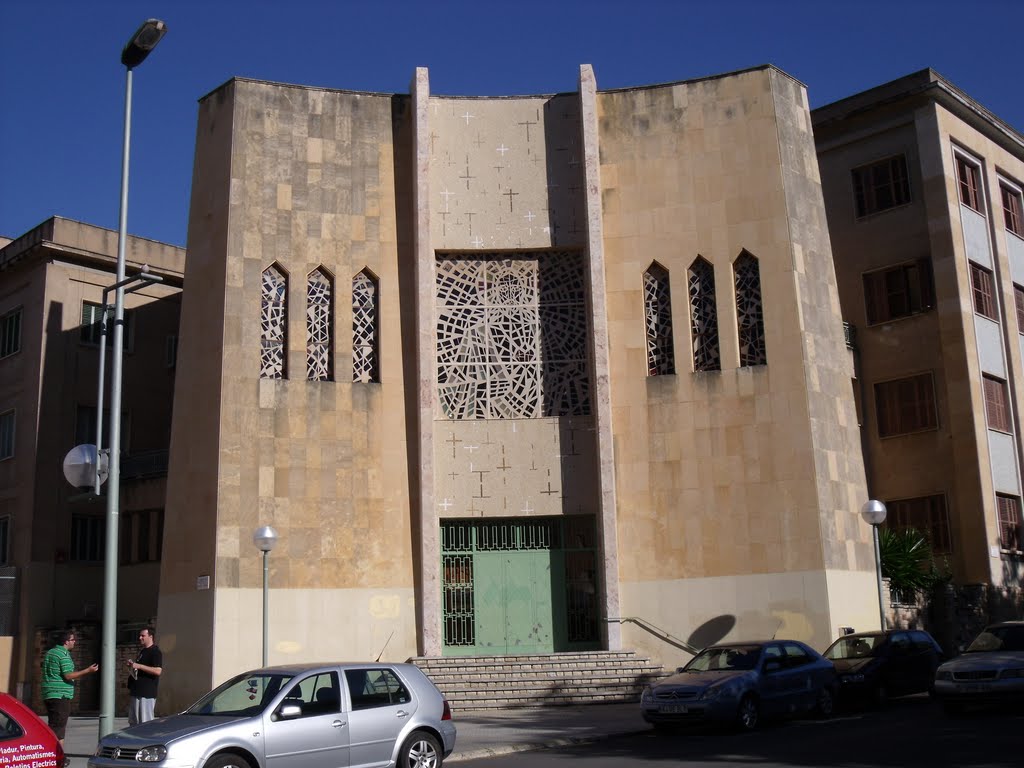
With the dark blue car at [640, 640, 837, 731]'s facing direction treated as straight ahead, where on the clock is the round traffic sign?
The round traffic sign is roughly at 1 o'clock from the dark blue car.

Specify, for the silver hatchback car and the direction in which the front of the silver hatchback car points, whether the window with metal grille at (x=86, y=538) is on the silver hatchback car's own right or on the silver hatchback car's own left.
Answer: on the silver hatchback car's own right

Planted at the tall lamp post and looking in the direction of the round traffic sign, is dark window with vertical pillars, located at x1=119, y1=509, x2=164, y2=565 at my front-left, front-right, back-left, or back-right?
front-right

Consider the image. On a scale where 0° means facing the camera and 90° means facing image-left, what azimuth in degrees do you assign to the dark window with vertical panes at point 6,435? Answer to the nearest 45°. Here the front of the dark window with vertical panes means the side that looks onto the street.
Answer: approximately 45°

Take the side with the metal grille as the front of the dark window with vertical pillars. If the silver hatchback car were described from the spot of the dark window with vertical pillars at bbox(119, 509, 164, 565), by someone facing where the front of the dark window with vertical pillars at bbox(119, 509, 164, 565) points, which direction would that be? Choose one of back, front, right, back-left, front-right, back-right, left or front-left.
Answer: front

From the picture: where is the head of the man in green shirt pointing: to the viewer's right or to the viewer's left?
to the viewer's right

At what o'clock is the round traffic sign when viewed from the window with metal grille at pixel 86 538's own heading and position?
The round traffic sign is roughly at 12 o'clock from the window with metal grille.

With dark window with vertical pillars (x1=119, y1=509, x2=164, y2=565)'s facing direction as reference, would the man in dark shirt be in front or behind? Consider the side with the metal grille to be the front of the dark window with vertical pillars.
in front

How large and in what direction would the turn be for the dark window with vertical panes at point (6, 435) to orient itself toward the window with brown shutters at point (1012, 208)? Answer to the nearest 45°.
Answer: approximately 90° to its left

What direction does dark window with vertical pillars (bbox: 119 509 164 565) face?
toward the camera

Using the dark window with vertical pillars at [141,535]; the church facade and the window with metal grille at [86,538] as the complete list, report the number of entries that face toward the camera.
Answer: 3

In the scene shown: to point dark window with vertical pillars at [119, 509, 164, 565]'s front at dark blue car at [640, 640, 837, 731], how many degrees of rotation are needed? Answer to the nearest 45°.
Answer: approximately 45° to its left

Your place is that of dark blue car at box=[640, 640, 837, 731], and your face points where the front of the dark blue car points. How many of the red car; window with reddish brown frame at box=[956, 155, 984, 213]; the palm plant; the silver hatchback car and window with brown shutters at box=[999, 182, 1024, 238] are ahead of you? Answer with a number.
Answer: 2

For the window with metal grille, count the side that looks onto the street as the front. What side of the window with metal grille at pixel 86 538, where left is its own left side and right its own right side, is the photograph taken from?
front

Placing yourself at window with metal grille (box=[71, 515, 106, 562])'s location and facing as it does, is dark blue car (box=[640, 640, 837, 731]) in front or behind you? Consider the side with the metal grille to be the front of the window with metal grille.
in front

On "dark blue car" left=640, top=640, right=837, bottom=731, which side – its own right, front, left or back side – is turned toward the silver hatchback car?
front

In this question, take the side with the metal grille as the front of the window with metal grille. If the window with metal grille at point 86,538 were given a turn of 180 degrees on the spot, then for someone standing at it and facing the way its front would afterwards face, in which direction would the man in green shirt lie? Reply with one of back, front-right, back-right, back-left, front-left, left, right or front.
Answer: back
